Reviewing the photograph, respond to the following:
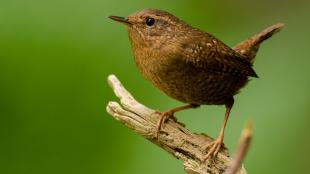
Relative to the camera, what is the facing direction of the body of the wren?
to the viewer's left
